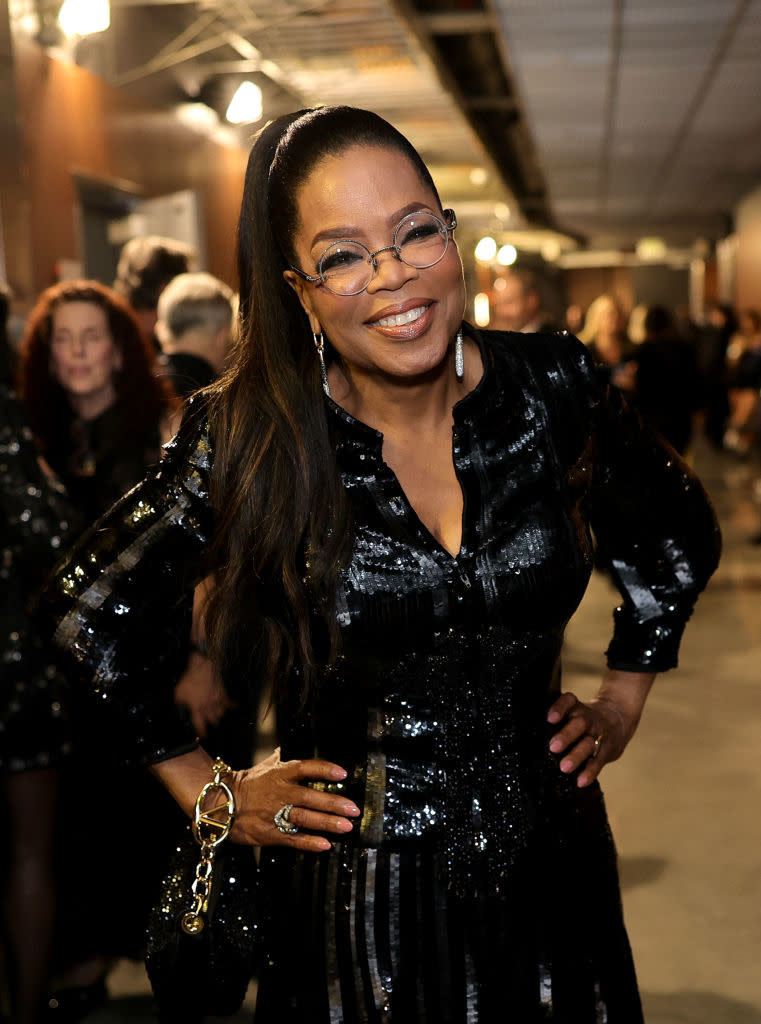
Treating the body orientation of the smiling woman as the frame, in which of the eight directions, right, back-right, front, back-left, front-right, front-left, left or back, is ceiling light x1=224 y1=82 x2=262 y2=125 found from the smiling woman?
back

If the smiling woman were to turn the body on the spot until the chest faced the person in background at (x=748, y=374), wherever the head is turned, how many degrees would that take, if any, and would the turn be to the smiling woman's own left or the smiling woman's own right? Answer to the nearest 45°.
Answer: approximately 180°

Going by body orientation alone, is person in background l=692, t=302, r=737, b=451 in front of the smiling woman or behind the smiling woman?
behind

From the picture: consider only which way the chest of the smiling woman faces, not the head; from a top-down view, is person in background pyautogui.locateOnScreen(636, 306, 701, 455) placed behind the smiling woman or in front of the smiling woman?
behind

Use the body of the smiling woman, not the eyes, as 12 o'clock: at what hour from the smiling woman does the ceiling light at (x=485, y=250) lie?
The ceiling light is roughly at 6 o'clock from the smiling woman.

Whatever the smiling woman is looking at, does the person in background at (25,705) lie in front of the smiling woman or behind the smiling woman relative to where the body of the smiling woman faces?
behind

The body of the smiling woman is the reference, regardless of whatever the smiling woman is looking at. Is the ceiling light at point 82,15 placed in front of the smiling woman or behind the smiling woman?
behind

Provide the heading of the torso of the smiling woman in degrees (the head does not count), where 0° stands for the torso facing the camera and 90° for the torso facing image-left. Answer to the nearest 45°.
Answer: approximately 0°

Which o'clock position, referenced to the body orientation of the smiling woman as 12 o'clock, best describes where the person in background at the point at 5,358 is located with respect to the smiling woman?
The person in background is roughly at 5 o'clock from the smiling woman.
